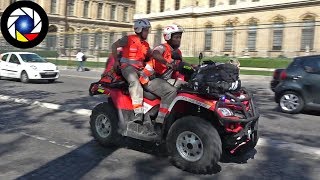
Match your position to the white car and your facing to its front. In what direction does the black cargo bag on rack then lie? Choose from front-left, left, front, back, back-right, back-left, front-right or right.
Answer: front-right

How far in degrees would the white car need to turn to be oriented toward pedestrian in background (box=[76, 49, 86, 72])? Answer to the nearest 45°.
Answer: approximately 135° to its left

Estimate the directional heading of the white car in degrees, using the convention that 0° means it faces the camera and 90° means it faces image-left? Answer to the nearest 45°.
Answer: approximately 315°

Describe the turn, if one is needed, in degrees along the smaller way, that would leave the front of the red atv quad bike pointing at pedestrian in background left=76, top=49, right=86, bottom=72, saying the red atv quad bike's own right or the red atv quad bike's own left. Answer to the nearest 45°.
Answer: approximately 135° to the red atv quad bike's own left

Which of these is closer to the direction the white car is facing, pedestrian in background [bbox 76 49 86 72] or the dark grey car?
the dark grey car

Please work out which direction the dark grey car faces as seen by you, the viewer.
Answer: facing to the right of the viewer

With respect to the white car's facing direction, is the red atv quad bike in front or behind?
in front

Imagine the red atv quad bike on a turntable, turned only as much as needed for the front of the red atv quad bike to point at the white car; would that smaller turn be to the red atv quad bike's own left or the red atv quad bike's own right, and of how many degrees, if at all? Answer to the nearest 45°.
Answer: approximately 180°

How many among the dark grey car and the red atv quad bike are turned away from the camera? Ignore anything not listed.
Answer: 0

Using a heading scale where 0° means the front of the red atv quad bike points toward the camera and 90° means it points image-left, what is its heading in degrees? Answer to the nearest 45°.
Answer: approximately 315°

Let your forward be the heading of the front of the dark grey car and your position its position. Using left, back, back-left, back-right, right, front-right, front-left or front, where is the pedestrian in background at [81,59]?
back-left
